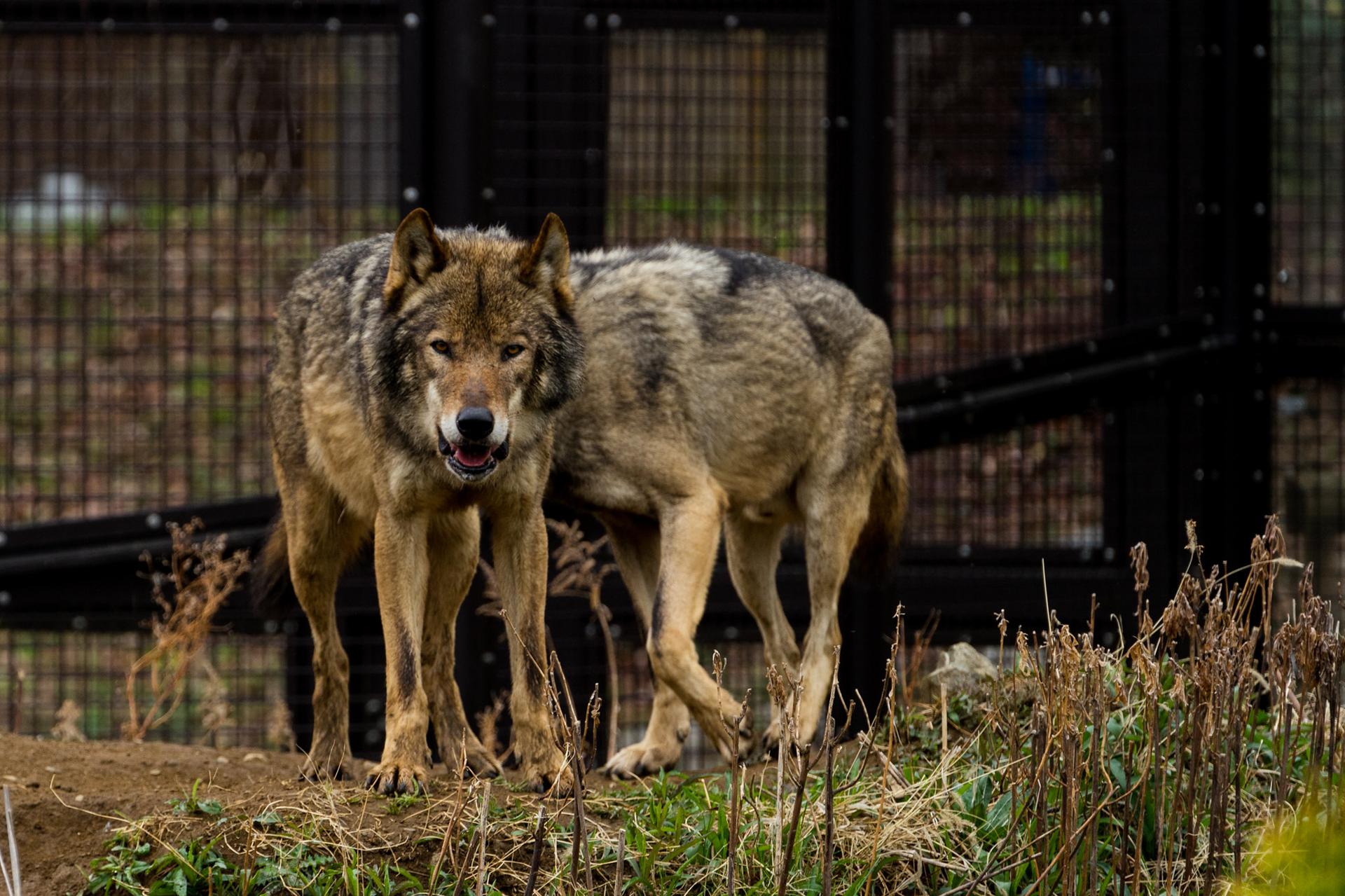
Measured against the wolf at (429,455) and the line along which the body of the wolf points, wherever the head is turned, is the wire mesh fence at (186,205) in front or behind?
behind

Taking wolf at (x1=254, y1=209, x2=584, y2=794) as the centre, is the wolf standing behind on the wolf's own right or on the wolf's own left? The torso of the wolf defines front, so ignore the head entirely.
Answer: on the wolf's own left

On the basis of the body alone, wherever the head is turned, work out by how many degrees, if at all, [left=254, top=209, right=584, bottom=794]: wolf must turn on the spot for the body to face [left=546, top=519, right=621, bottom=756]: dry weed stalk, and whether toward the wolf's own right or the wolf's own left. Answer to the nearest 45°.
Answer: approximately 135° to the wolf's own left

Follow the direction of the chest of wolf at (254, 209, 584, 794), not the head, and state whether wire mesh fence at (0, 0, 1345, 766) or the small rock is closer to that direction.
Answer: the small rock

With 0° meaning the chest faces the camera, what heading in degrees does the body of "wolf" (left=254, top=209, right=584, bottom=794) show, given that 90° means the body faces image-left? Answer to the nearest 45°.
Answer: approximately 315°

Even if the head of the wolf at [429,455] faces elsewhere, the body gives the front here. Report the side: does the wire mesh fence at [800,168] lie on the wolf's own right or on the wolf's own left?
on the wolf's own left
